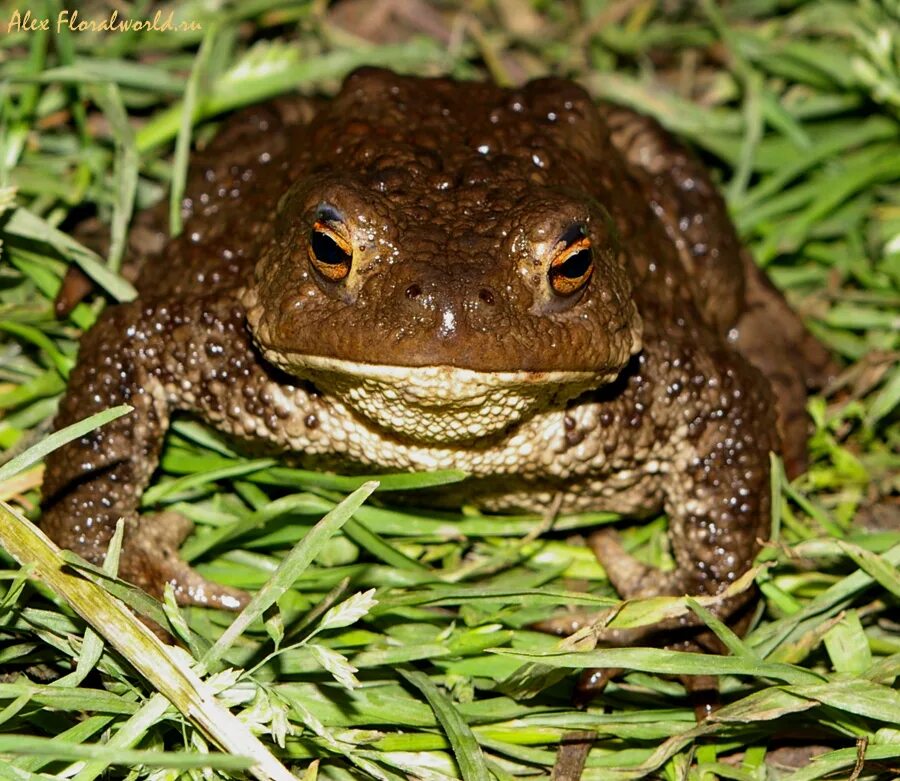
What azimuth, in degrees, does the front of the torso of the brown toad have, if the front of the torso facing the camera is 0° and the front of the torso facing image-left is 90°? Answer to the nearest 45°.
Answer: approximately 0°
